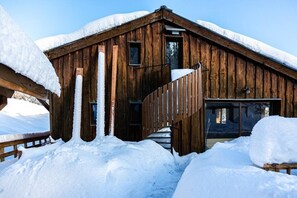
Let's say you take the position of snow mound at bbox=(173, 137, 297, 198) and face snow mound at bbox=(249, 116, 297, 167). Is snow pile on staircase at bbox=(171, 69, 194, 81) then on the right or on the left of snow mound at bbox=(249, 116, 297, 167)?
left

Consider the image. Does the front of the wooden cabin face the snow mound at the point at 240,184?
yes

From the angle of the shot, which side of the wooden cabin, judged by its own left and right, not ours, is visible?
front

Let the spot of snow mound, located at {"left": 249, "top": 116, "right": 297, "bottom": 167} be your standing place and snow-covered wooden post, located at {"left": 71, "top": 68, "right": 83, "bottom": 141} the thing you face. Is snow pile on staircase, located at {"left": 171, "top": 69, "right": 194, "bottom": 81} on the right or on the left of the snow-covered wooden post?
right

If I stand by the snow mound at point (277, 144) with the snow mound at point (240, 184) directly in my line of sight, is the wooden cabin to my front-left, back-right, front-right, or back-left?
back-right

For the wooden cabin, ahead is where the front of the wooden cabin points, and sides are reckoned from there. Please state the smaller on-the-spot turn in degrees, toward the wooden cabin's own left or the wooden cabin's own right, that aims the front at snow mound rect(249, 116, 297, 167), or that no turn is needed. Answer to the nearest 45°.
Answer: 0° — it already faces it

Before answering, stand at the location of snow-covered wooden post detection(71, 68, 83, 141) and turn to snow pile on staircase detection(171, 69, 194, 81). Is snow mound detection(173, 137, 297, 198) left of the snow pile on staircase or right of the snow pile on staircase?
right
